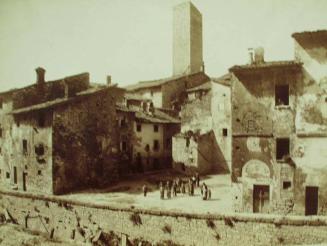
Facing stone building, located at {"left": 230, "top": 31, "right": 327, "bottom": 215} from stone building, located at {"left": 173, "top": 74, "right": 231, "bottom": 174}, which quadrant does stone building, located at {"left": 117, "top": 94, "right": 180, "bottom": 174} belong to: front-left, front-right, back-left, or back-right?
back-right

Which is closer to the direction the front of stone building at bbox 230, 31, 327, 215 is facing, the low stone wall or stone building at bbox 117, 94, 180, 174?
the low stone wall

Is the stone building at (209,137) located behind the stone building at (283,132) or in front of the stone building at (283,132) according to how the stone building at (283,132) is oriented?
behind

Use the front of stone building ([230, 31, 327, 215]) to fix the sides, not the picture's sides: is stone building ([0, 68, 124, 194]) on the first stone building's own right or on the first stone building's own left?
on the first stone building's own right

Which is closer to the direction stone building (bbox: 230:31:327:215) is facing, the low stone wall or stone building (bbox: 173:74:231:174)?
the low stone wall

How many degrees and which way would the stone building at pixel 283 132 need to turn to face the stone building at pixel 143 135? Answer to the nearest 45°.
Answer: approximately 135° to its right

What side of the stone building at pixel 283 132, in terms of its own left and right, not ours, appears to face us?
front
